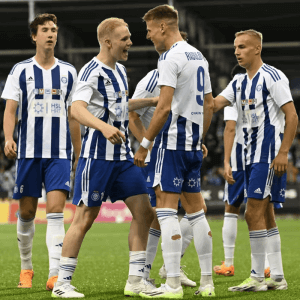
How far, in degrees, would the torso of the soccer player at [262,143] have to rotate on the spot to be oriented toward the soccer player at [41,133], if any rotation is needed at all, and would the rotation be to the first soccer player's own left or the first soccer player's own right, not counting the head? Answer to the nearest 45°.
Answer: approximately 45° to the first soccer player's own right

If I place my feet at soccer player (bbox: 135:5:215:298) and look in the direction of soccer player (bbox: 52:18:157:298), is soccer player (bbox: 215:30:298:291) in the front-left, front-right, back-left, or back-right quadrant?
back-right

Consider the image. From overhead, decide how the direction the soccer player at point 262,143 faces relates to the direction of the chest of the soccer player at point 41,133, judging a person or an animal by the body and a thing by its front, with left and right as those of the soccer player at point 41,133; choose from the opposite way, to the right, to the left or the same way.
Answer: to the right

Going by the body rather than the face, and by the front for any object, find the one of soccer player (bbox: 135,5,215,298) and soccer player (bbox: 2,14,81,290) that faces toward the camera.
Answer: soccer player (bbox: 2,14,81,290)

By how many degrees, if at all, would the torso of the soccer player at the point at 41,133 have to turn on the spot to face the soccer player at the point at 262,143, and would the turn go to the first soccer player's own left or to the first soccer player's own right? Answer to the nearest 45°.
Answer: approximately 90° to the first soccer player's own left

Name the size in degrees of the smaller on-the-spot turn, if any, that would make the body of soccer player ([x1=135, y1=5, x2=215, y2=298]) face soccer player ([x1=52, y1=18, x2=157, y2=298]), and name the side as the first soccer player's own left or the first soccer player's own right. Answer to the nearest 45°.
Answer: approximately 45° to the first soccer player's own left

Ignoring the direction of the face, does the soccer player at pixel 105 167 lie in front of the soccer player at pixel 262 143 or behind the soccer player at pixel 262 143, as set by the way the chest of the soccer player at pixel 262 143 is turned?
in front

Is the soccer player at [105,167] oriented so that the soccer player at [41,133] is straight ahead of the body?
no

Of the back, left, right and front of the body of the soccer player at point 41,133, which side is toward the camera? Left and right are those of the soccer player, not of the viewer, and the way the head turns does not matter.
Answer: front

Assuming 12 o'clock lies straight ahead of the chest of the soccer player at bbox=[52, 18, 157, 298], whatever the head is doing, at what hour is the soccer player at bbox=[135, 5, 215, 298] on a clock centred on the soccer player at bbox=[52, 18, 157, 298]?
the soccer player at bbox=[135, 5, 215, 298] is roughly at 11 o'clock from the soccer player at bbox=[52, 18, 157, 298].

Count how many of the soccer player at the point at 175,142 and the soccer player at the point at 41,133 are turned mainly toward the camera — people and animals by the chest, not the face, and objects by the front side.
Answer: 1

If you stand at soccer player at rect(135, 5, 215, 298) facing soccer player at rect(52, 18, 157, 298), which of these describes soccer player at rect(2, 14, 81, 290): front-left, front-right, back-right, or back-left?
front-right

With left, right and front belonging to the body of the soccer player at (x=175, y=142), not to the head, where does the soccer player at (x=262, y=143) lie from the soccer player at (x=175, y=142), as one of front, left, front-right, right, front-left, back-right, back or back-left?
right

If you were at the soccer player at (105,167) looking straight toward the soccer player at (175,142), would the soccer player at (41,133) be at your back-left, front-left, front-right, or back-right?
back-left

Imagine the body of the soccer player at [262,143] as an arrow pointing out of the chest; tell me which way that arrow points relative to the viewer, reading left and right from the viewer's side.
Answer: facing the viewer and to the left of the viewer

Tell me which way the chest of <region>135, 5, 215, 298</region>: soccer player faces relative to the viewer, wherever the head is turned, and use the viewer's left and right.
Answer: facing away from the viewer and to the left of the viewer

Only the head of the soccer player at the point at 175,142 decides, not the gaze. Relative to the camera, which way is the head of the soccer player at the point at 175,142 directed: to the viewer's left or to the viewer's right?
to the viewer's left

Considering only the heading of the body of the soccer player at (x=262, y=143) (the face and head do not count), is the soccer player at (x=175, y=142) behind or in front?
in front

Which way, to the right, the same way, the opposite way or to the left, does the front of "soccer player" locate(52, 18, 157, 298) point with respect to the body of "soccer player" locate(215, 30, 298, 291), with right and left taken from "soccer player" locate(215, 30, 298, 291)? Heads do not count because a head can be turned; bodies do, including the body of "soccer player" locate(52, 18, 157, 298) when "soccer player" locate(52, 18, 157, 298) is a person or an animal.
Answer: to the left

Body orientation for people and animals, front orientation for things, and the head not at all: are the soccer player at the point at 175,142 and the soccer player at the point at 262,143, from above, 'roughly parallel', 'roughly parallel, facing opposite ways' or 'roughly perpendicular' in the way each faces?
roughly perpendicular

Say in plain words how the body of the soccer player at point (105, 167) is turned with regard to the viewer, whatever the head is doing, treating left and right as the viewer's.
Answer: facing the viewer and to the right of the viewer
